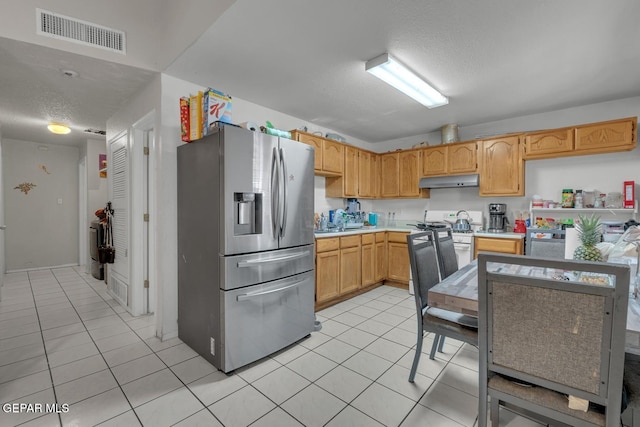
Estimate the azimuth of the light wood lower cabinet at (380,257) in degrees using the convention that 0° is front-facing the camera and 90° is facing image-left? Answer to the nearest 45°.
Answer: approximately 315°

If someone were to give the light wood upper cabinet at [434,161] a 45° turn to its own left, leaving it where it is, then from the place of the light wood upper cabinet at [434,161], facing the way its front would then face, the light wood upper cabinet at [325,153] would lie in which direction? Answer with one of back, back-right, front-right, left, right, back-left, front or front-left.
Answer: right

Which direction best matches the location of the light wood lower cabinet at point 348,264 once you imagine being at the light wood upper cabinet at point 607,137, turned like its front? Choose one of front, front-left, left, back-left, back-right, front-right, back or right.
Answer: front-right

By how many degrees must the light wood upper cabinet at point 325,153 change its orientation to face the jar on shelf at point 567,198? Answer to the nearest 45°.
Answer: approximately 45° to its left

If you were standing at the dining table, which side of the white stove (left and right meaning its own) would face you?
front

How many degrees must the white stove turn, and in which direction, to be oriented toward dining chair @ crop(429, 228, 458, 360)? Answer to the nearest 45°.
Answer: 0° — it already faces it
